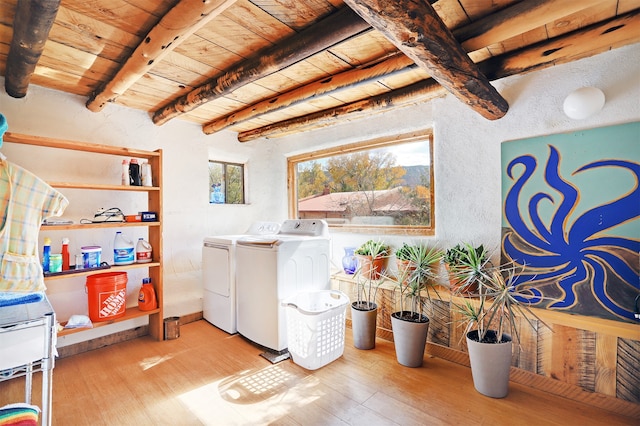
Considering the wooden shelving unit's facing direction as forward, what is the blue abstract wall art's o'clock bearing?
The blue abstract wall art is roughly at 12 o'clock from the wooden shelving unit.

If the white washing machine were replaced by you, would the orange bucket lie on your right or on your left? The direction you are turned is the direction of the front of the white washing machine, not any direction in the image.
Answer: on your right

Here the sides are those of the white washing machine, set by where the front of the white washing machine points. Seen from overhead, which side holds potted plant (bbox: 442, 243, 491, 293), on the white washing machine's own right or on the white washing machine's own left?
on the white washing machine's own left

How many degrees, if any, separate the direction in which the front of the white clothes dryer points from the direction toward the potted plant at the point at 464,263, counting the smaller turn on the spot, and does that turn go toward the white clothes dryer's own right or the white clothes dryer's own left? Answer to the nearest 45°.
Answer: approximately 90° to the white clothes dryer's own left

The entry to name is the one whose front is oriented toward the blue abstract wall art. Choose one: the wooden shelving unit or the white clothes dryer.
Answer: the wooden shelving unit

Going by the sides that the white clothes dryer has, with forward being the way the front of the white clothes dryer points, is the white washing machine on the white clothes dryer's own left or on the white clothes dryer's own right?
on the white clothes dryer's own left

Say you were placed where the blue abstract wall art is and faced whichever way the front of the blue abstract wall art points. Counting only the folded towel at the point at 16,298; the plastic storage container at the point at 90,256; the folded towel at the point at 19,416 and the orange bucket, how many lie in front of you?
4

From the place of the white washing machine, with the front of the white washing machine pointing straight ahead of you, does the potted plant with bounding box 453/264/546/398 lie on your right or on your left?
on your left

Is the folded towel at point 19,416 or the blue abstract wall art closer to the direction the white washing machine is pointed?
the folded towel

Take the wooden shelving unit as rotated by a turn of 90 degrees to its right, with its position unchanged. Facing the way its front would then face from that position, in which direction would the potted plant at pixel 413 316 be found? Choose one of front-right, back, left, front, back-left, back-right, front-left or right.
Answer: left

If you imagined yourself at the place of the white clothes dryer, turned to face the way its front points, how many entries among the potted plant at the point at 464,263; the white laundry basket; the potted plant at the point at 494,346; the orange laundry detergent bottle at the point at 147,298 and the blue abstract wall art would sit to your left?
4

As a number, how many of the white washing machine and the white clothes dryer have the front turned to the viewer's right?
0

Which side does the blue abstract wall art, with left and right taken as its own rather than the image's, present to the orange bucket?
front

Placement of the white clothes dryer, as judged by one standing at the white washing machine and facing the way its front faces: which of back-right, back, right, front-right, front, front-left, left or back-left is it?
right

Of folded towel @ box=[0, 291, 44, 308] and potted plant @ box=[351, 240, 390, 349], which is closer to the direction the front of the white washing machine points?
the folded towel
